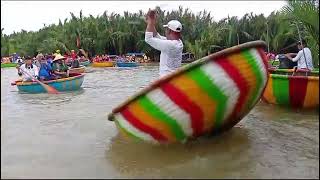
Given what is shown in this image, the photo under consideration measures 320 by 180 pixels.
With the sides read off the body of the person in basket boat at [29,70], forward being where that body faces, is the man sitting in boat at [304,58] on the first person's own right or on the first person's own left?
on the first person's own left

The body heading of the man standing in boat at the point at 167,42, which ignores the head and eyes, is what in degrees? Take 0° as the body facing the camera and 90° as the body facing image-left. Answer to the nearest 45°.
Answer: approximately 135°

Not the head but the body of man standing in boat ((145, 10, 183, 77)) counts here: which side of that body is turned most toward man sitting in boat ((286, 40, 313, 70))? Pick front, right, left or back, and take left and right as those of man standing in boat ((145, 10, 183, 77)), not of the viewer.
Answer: right

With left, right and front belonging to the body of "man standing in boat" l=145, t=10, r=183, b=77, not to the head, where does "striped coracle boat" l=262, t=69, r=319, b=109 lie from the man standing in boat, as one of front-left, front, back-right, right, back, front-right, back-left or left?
right
